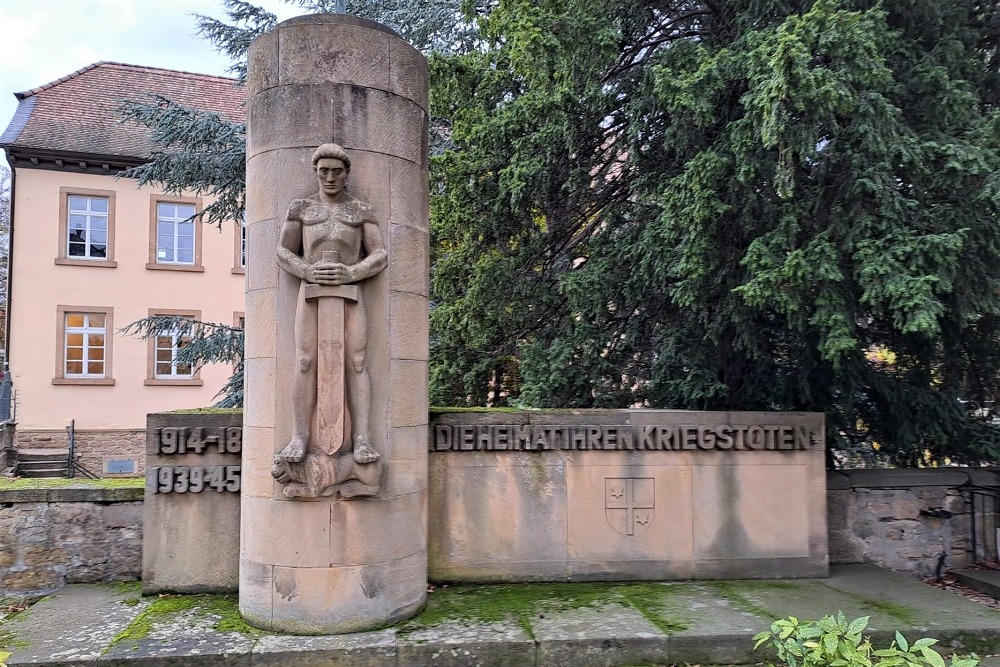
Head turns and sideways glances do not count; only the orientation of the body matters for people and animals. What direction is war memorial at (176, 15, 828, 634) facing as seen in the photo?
toward the camera

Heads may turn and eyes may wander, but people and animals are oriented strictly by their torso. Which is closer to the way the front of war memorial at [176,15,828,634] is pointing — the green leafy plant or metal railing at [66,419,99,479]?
the green leafy plant

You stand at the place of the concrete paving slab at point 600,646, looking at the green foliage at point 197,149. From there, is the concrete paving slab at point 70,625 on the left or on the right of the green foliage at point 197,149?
left

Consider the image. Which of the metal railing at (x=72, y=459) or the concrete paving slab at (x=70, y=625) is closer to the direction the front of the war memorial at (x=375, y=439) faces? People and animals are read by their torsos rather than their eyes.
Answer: the concrete paving slab

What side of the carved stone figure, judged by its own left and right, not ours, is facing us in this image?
front

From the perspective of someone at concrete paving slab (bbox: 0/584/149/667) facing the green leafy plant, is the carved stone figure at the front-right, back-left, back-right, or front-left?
front-left

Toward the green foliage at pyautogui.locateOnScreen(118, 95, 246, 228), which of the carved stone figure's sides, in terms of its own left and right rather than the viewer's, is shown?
back
